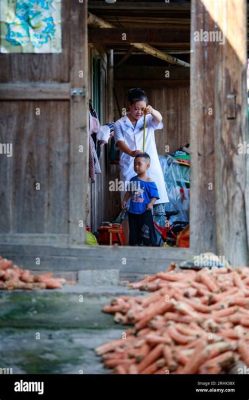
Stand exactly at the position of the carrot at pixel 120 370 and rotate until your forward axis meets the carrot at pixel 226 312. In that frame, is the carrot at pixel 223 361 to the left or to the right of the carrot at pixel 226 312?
right

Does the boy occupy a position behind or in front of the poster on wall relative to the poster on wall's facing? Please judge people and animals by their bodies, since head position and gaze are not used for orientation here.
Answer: behind

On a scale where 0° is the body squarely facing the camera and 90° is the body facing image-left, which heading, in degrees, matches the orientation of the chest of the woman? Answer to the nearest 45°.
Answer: approximately 0°

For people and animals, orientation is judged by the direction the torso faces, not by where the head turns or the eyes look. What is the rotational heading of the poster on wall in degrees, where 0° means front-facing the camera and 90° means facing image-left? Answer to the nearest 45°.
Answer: approximately 0°

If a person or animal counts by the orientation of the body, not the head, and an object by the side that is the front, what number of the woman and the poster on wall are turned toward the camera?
2

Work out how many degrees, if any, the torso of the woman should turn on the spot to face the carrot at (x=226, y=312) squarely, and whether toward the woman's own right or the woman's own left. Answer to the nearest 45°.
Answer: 0° — they already face it
